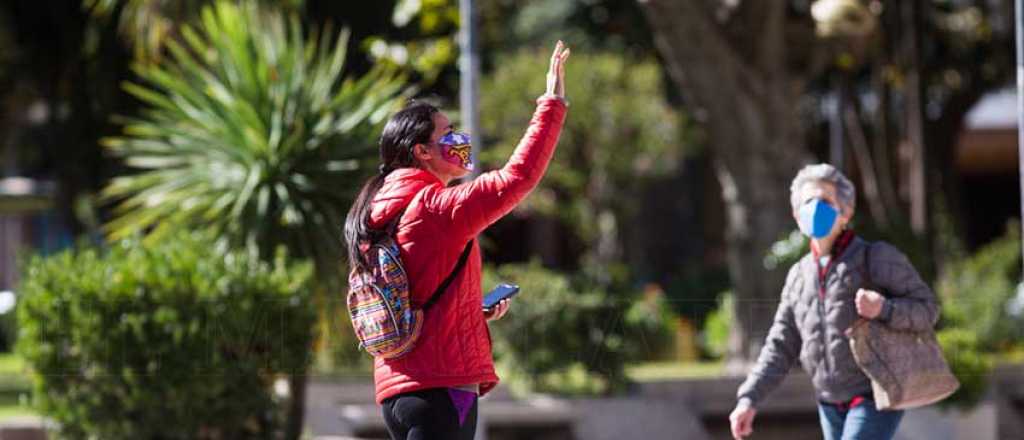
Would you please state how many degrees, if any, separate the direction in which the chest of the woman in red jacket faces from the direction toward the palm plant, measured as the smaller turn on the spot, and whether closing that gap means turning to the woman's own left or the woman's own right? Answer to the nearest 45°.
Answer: approximately 90° to the woman's own left

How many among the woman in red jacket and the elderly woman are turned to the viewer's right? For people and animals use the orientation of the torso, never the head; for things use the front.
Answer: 1

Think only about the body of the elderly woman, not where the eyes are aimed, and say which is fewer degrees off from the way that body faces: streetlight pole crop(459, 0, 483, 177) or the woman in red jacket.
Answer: the woman in red jacket

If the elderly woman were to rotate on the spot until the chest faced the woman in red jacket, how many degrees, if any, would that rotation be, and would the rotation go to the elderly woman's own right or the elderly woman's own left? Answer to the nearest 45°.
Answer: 0° — they already face them

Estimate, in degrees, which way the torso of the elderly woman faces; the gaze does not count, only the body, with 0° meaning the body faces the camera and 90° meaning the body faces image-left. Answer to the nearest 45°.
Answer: approximately 45°

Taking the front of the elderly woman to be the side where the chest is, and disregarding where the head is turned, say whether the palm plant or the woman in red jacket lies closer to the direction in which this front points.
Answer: the woman in red jacket

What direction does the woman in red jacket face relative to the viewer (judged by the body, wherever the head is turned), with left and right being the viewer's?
facing to the right of the viewer
